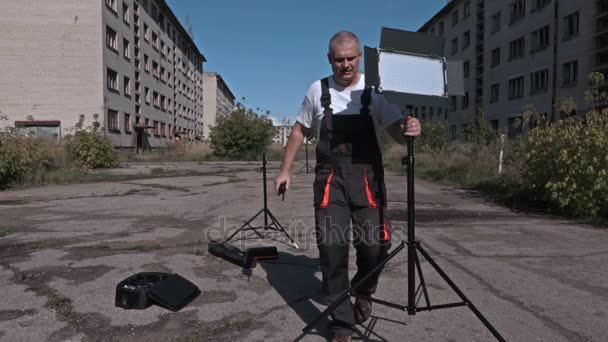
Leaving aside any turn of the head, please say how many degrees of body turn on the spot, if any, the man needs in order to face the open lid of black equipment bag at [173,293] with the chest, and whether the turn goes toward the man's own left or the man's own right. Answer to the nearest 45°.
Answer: approximately 90° to the man's own right

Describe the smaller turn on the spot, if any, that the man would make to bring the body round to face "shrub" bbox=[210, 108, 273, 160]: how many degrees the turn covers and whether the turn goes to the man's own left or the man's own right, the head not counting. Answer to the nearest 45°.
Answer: approximately 180°

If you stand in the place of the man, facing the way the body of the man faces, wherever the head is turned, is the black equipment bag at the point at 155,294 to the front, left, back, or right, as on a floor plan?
right

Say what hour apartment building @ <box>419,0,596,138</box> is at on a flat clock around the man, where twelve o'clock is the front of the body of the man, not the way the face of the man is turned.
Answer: The apartment building is roughly at 7 o'clock from the man.

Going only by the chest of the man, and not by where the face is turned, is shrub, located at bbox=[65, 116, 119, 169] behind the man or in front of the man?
behind

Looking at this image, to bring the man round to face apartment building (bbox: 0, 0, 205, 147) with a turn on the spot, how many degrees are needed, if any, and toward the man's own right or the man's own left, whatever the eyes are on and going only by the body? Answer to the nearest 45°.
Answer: approximately 135° to the man's own right

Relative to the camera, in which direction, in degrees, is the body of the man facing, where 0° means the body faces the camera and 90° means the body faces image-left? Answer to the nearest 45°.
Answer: approximately 0°
